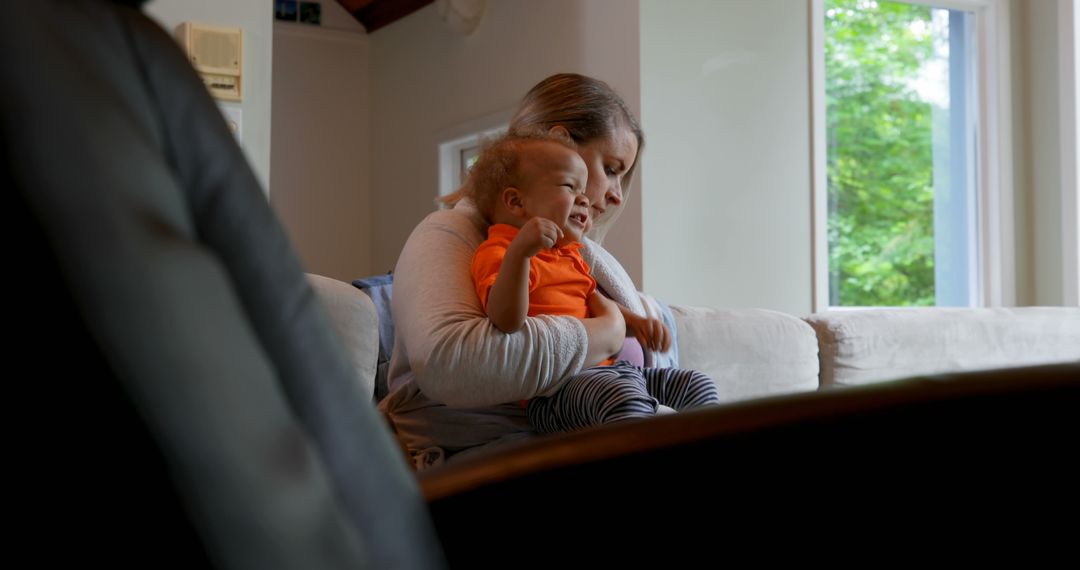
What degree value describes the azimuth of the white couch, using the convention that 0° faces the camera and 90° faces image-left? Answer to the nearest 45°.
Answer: approximately 0°

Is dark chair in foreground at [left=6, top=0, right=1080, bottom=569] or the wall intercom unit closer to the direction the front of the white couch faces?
the dark chair in foreground

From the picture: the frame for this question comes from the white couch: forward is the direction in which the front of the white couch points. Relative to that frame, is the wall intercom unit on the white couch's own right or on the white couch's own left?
on the white couch's own right

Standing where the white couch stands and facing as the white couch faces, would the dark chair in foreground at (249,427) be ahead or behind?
ahead

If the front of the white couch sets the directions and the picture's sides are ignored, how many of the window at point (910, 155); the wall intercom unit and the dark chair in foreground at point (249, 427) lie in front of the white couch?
1

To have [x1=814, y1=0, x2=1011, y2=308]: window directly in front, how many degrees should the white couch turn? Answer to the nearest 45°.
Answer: approximately 180°

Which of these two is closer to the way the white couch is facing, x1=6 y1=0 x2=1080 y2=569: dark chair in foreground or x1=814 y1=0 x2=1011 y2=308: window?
the dark chair in foreground
